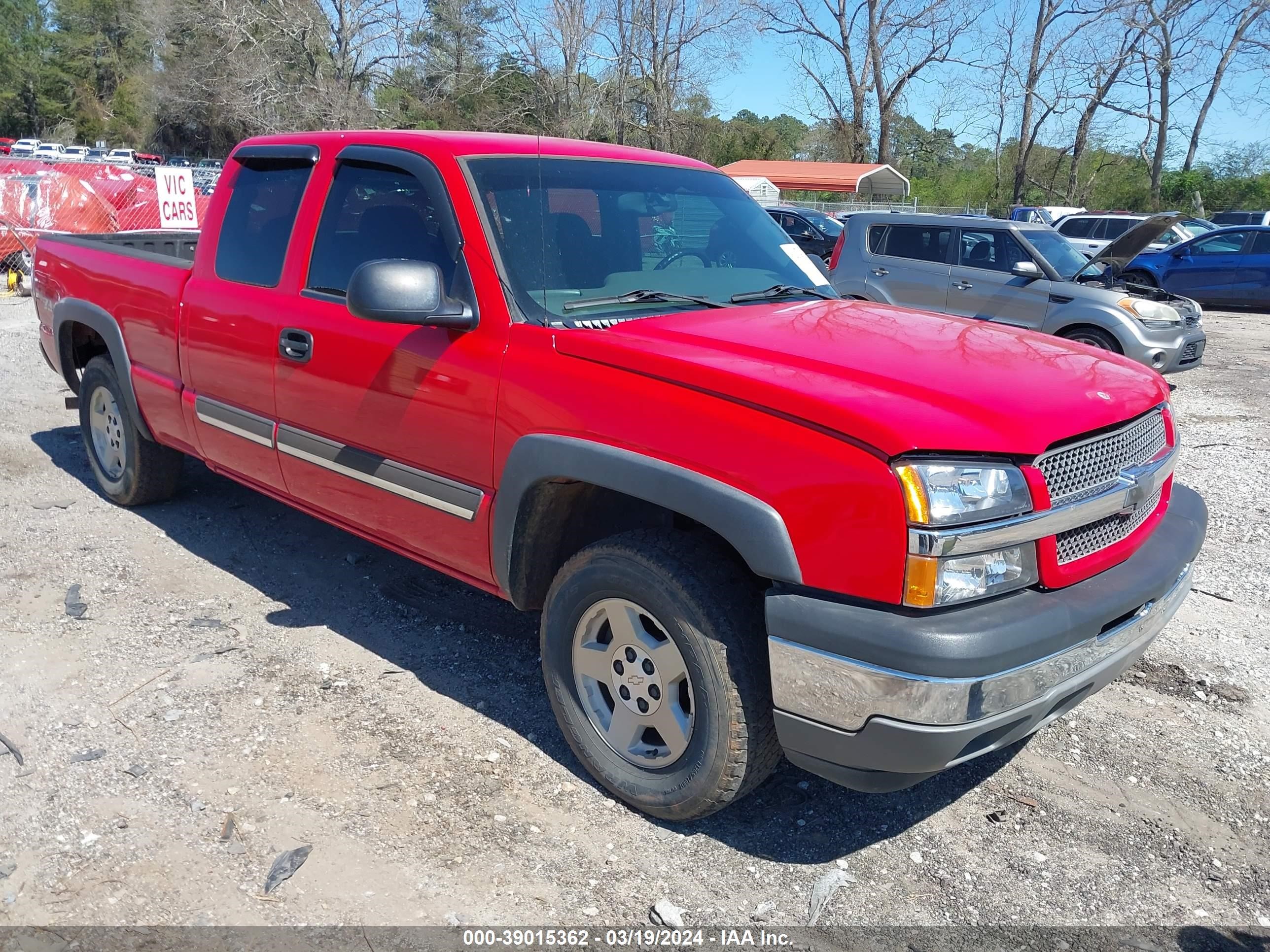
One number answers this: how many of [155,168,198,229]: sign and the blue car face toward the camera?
1

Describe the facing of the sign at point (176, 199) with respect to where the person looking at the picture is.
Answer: facing the viewer

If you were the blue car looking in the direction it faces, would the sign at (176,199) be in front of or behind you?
in front

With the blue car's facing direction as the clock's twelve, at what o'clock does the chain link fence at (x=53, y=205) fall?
The chain link fence is roughly at 11 o'clock from the blue car.

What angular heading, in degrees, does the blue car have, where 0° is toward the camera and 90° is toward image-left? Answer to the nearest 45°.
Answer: approximately 90°

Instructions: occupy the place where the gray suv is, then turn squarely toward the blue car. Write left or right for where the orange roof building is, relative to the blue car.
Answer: left

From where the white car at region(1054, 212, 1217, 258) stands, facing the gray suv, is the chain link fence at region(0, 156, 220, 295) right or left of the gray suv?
right

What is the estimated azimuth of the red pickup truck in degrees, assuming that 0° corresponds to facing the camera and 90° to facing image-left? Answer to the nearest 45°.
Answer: approximately 315°

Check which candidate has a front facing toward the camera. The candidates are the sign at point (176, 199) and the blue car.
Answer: the sign

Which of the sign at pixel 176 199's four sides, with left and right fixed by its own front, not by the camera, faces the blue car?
left

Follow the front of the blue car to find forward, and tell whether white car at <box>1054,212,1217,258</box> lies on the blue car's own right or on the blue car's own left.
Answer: on the blue car's own right
